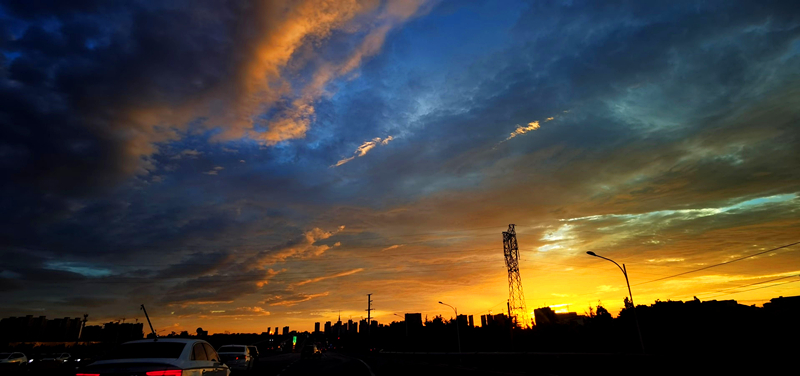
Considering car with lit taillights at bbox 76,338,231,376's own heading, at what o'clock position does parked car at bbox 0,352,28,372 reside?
parked car at bbox 0,352,28,372 is roughly at 10 o'clock from car with lit taillights at bbox 76,338,231,376.

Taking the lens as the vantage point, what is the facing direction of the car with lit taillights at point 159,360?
facing away from the viewer and to the right of the viewer

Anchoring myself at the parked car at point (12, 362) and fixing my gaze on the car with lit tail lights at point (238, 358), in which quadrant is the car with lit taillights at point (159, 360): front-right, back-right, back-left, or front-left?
front-right

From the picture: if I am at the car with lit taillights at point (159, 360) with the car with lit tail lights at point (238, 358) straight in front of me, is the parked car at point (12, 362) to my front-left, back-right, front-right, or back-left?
front-left

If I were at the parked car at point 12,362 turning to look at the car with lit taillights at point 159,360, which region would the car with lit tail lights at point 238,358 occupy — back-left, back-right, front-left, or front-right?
front-left

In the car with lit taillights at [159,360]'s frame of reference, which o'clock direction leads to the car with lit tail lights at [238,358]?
the car with lit tail lights at [238,358] is roughly at 11 o'clock from the car with lit taillights at [159,360].

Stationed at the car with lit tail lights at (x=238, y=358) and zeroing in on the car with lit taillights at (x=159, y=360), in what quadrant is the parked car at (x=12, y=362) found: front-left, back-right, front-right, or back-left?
back-right
